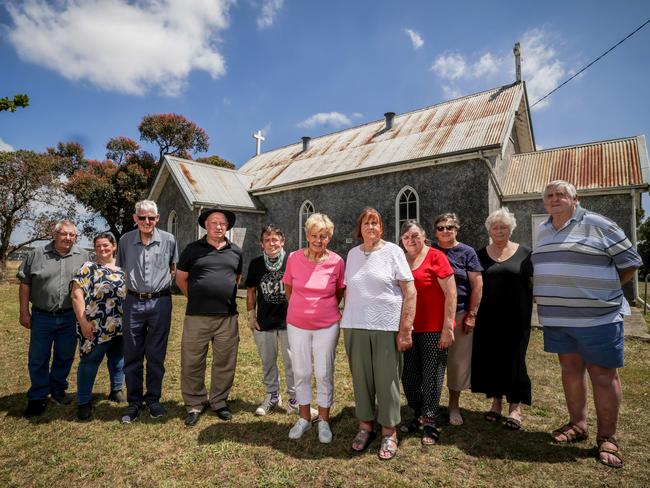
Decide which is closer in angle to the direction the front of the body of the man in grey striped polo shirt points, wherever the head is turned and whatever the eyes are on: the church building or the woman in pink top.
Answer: the woman in pink top

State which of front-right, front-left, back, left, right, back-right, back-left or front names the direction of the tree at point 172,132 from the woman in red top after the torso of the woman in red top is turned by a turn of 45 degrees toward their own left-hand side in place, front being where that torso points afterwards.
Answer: back-right

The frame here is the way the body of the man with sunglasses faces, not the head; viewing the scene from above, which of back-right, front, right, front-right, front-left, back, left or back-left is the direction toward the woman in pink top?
front-left

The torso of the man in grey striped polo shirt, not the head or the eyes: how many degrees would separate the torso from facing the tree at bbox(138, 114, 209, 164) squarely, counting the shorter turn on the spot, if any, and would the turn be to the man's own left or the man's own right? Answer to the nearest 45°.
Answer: approximately 90° to the man's own right

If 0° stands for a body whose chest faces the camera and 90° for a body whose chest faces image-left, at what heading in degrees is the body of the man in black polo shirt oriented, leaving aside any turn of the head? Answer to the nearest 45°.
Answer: approximately 0°

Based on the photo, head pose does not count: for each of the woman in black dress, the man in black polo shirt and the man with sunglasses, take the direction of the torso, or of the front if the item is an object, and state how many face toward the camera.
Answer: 3

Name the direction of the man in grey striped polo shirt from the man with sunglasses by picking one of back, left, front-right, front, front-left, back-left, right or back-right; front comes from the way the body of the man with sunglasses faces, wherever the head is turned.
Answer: front-left

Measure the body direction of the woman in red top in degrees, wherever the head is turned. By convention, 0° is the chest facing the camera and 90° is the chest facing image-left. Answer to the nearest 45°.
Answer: approximately 45°

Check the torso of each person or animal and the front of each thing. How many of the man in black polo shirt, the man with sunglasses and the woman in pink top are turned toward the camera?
3

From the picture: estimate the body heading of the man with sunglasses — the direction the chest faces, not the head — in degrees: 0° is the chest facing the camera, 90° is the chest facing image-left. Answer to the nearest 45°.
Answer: approximately 0°

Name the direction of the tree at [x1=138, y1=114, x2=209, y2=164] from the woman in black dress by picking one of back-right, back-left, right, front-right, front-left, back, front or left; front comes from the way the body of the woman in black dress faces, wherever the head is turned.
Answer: back-right
